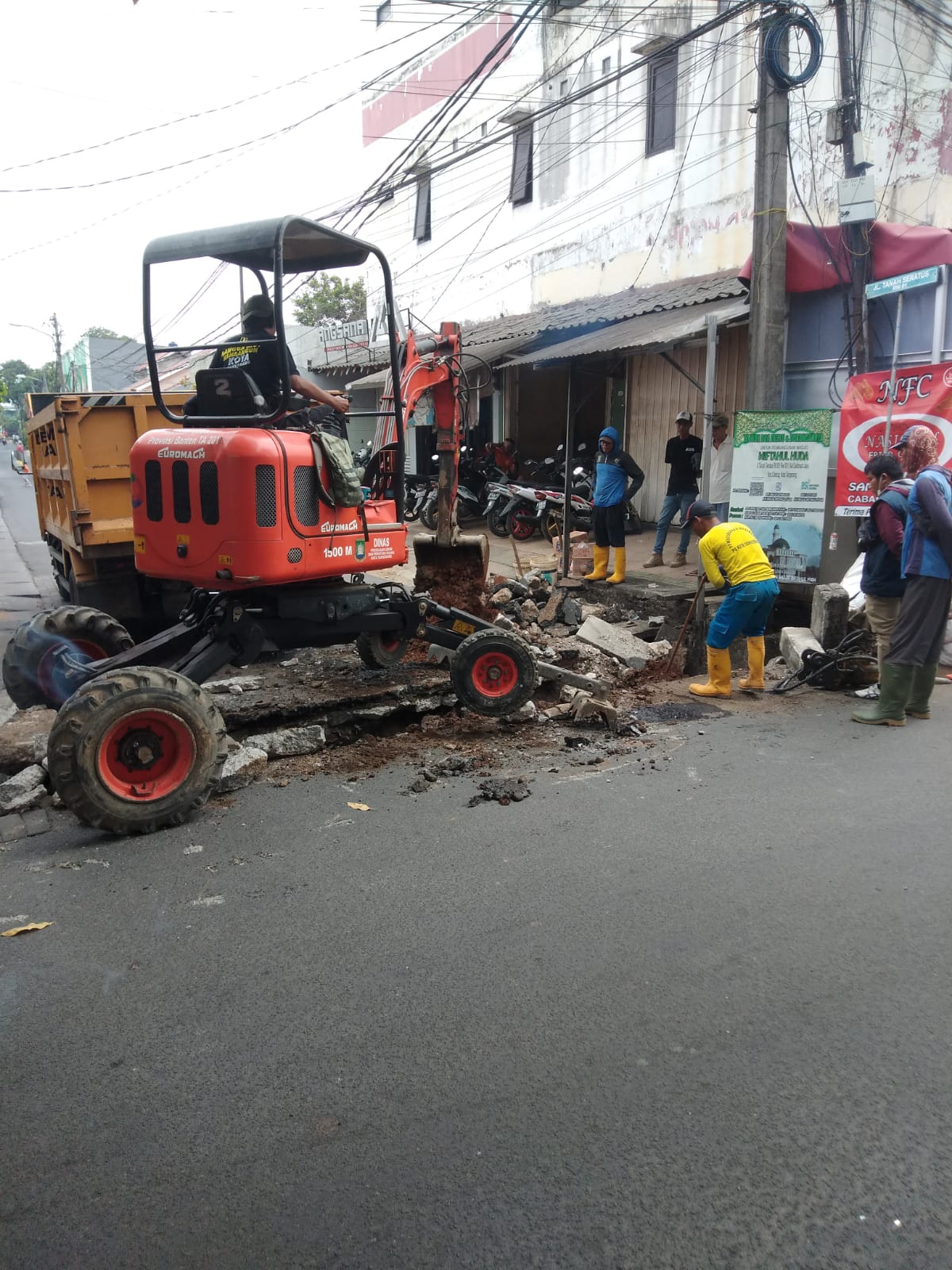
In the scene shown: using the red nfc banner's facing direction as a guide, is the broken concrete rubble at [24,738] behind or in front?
in front

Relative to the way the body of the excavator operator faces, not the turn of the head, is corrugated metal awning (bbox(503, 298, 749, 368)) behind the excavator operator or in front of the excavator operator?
in front

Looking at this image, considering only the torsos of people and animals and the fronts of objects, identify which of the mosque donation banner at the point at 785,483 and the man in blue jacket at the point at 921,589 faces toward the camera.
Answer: the mosque donation banner

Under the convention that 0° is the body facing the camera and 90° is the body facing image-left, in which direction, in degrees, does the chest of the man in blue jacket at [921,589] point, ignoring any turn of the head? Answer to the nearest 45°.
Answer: approximately 90°

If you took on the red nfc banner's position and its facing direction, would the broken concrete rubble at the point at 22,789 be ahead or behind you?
ahead

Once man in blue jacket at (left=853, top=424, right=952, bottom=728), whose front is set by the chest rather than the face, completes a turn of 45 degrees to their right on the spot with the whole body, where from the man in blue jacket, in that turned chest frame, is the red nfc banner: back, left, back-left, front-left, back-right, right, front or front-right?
front-right

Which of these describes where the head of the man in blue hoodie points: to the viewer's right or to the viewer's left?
to the viewer's left

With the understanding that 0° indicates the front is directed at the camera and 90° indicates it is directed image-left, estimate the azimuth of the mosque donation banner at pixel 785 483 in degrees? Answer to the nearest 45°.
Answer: approximately 0°

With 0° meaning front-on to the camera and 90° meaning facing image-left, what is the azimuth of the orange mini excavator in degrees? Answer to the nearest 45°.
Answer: approximately 225°

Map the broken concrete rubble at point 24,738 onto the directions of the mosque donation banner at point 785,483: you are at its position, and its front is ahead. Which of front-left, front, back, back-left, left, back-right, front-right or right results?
front-right

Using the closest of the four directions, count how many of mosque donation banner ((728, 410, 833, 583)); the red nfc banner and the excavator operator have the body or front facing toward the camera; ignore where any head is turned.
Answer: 2

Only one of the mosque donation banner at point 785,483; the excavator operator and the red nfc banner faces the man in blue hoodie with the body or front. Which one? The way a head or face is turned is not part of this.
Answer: the excavator operator

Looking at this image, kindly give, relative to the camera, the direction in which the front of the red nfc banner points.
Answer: facing the viewer

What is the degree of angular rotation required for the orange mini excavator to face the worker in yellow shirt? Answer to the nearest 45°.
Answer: approximately 45° to its right

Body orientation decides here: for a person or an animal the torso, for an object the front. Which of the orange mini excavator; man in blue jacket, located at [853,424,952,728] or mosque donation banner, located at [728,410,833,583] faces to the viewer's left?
the man in blue jacket

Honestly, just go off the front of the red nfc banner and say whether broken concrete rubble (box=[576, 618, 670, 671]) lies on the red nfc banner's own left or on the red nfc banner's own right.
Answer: on the red nfc banner's own right
